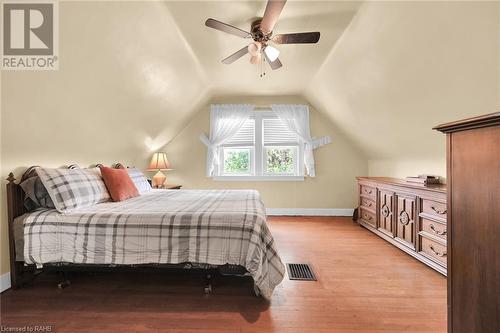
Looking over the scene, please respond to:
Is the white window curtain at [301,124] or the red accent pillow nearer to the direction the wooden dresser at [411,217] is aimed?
the red accent pillow

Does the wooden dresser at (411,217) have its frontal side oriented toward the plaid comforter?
yes

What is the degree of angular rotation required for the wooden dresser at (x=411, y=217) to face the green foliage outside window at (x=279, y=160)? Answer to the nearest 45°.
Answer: approximately 90° to its right

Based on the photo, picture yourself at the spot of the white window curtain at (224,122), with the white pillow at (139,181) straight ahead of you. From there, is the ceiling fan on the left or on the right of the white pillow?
left

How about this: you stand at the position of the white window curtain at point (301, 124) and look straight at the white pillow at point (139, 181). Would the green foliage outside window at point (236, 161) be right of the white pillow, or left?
right

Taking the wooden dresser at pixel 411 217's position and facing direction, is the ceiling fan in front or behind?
in front

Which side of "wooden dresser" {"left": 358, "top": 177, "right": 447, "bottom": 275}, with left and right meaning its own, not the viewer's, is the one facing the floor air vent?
front

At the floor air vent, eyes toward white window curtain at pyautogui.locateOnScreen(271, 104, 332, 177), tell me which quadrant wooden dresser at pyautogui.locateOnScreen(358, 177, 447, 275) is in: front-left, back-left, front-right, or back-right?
front-right

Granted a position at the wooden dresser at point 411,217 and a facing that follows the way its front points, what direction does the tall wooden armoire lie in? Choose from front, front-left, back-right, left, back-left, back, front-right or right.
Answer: front-left

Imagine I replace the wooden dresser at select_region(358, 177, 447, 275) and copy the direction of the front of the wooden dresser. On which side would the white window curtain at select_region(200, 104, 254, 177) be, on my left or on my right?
on my right

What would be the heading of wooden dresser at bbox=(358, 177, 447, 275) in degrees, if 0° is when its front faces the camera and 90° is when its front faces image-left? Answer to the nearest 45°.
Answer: approximately 45°

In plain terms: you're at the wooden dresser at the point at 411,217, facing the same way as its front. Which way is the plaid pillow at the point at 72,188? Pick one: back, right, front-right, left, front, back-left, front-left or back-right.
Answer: front

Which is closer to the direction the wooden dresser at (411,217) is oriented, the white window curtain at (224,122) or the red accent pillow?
the red accent pillow

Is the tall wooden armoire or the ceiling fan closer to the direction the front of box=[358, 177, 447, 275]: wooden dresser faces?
the ceiling fan
